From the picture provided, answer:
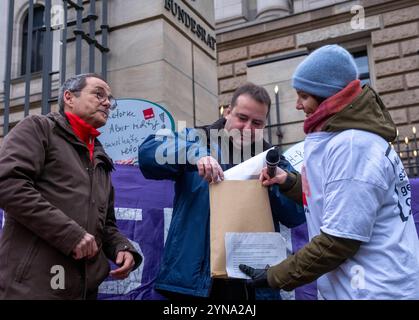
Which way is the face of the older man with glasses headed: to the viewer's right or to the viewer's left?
to the viewer's right

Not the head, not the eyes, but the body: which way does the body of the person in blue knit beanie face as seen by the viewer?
to the viewer's left

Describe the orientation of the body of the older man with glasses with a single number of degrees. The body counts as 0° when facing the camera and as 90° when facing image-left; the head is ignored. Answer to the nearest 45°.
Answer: approximately 315°

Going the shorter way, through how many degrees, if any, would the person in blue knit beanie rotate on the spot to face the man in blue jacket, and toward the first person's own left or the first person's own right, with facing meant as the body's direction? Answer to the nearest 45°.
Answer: approximately 45° to the first person's own right

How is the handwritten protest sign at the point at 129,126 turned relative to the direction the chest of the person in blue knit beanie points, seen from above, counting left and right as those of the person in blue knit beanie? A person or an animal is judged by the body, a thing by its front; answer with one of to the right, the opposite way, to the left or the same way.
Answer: to the left

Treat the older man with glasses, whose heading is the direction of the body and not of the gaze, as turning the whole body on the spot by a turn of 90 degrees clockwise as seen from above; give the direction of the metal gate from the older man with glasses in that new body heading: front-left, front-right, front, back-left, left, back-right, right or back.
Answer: back-right

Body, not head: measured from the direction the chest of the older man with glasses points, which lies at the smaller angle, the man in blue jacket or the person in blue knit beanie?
the person in blue knit beanie

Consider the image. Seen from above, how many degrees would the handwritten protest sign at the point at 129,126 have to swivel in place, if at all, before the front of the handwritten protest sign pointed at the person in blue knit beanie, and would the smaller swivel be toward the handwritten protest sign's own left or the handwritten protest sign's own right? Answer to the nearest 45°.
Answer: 0° — it already faces them

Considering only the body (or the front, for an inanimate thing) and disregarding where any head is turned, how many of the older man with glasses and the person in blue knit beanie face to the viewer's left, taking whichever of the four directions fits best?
1

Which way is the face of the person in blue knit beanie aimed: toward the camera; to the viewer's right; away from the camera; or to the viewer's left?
to the viewer's left
